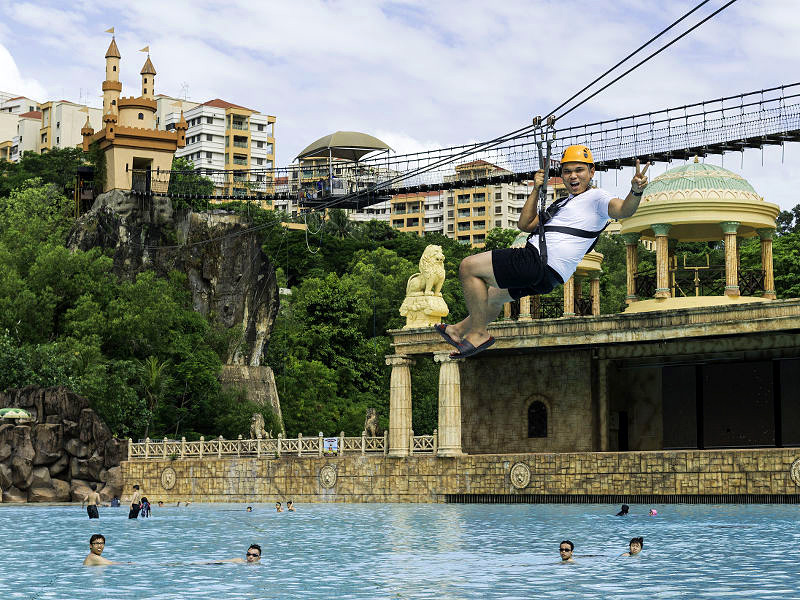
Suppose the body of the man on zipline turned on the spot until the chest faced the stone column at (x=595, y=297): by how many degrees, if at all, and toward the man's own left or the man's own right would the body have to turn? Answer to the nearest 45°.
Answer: approximately 135° to the man's own right

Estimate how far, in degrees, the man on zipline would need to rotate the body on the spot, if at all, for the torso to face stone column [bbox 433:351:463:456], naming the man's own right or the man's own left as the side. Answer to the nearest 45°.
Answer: approximately 135° to the man's own right

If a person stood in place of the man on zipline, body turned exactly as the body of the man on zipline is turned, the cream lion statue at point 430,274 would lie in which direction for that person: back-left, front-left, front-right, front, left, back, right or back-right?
back-right

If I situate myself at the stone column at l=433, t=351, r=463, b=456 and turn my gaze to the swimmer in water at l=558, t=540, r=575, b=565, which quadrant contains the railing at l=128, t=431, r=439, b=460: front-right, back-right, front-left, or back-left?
back-right

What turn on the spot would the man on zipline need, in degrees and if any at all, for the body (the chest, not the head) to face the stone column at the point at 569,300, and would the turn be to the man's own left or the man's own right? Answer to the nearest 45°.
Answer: approximately 135° to the man's own right

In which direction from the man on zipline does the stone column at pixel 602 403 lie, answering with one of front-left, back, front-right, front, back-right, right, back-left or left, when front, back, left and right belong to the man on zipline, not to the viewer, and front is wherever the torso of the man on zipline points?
back-right

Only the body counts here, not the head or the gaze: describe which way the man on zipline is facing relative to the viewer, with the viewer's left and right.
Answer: facing the viewer and to the left of the viewer

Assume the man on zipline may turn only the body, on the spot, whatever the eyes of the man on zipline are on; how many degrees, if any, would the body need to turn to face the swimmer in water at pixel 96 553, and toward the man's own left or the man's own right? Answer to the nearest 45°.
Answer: approximately 90° to the man's own right

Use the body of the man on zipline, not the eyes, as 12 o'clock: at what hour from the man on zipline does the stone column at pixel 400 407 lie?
The stone column is roughly at 4 o'clock from the man on zipline.
